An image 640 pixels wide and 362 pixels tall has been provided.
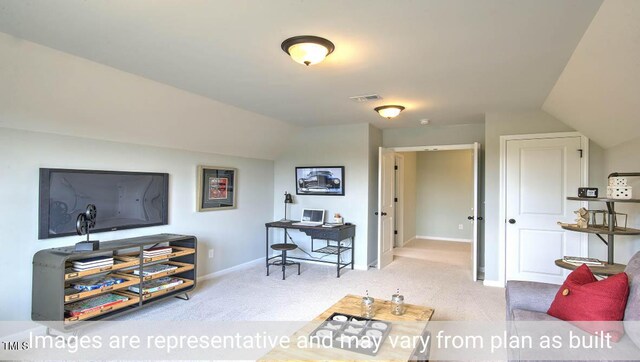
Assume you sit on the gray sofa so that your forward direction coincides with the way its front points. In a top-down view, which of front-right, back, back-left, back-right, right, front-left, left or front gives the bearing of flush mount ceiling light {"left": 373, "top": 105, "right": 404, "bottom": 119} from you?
front-right

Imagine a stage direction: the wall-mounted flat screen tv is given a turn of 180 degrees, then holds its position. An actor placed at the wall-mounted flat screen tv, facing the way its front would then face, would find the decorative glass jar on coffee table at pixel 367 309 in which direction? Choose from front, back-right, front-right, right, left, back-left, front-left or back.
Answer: back

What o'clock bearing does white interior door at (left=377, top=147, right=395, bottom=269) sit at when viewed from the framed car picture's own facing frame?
The white interior door is roughly at 9 o'clock from the framed car picture.

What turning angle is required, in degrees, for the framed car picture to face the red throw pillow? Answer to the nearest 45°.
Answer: approximately 45° to its left

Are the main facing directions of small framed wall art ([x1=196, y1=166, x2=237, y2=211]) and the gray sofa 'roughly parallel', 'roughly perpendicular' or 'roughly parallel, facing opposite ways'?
roughly parallel, facing opposite ways

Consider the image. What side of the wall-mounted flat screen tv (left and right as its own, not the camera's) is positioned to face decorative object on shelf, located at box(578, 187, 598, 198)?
front

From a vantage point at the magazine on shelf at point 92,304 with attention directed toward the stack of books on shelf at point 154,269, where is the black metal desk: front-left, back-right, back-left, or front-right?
front-right

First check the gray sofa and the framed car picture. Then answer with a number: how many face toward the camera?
1

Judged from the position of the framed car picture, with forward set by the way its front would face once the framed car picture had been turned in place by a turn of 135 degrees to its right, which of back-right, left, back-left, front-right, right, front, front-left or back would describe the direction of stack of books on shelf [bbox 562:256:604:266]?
back

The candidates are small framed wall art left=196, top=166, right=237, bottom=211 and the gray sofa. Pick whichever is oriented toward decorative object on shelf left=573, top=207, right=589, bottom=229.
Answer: the small framed wall art

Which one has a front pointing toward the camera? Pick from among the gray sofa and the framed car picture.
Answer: the framed car picture

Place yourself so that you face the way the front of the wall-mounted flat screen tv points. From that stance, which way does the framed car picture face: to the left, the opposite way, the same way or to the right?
to the right

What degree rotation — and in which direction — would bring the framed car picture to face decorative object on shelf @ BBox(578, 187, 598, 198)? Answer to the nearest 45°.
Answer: approximately 45° to its left

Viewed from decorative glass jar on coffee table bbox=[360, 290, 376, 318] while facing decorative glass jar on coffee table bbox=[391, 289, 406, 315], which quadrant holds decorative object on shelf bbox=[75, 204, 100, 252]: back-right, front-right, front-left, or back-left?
back-left

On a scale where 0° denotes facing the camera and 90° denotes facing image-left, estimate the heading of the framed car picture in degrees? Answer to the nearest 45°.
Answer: approximately 0°

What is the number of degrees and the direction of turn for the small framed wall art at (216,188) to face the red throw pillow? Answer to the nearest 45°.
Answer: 0° — it already faces it

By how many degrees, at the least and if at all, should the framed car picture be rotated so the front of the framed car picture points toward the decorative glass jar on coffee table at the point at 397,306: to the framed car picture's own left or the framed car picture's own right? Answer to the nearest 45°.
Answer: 0° — it already faces it

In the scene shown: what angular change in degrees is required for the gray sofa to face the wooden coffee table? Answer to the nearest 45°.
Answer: approximately 45° to its left

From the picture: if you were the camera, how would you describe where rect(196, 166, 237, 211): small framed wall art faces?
facing the viewer and to the right of the viewer

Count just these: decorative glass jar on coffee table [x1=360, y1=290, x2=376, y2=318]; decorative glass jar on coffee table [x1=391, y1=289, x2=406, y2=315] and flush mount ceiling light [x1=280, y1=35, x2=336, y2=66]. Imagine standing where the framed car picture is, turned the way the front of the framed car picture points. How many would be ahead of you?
3

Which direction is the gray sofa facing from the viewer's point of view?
to the viewer's left
